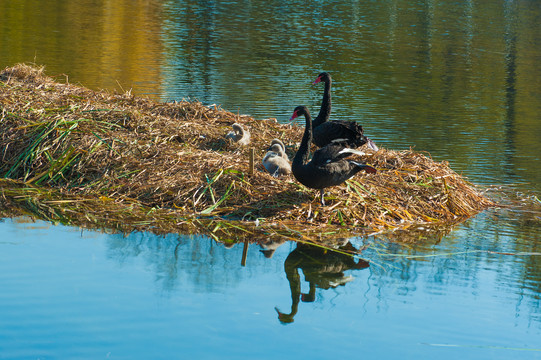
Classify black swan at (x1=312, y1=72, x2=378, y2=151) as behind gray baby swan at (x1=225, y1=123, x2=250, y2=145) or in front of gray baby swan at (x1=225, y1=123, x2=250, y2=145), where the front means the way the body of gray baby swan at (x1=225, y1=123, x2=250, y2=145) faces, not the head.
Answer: behind

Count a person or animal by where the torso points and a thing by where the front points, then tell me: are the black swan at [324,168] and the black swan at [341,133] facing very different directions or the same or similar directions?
same or similar directions

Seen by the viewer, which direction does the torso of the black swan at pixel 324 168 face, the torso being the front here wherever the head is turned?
to the viewer's left

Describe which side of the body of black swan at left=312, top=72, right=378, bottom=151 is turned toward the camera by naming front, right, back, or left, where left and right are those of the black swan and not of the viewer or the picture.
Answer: left

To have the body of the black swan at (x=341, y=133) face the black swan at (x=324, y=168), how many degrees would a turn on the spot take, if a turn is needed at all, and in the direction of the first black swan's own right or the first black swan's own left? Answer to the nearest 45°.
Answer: approximately 90° to the first black swan's own left

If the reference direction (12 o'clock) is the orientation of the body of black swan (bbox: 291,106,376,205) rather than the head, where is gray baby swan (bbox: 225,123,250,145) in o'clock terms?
gray baby swan (bbox: 225,123,250,145) is roughly at 2 o'clock from black swan (bbox: 291,106,376,205).

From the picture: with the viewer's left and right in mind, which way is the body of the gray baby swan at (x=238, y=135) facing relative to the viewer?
facing to the left of the viewer

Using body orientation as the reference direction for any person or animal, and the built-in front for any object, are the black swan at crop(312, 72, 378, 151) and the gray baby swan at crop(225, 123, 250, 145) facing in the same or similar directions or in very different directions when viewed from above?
same or similar directions

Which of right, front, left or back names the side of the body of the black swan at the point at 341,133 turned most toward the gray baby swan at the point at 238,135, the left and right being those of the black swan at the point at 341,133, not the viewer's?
front

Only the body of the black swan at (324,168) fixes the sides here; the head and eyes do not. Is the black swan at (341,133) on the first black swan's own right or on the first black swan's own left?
on the first black swan's own right
